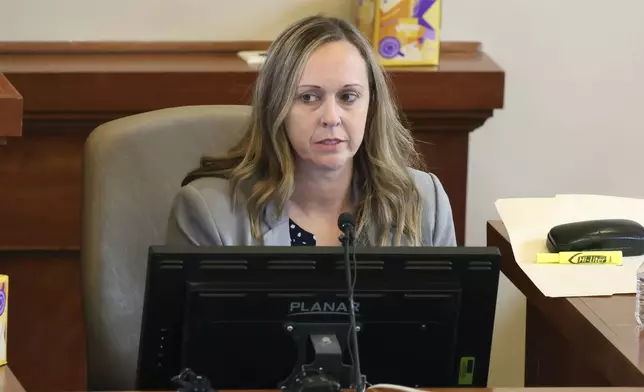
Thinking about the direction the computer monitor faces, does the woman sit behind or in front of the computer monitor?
in front

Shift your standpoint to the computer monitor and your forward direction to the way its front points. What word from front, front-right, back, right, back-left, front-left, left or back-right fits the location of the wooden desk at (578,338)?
front-right

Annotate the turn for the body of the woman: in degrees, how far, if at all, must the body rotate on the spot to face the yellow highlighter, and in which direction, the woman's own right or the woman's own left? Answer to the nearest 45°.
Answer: approximately 90° to the woman's own left

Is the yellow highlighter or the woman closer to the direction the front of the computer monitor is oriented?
the woman

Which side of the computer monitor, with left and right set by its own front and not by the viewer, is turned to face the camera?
back

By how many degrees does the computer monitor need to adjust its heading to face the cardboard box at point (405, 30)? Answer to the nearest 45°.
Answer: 0° — it already faces it

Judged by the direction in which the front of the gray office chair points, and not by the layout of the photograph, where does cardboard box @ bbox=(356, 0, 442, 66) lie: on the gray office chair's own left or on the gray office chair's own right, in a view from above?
on the gray office chair's own left

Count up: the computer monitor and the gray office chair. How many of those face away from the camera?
1
